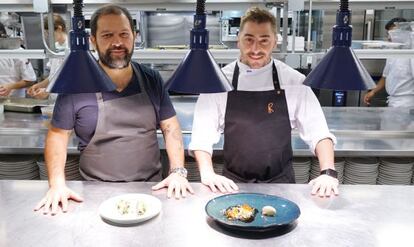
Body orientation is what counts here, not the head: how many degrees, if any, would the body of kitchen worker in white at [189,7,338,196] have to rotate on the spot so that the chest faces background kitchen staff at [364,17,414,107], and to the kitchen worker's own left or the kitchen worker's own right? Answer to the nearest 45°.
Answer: approximately 135° to the kitchen worker's own left

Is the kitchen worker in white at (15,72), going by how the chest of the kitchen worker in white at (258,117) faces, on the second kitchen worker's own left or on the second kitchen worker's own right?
on the second kitchen worker's own right

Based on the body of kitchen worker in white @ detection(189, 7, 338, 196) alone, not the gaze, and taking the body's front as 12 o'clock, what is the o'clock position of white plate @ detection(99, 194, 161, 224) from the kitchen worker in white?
The white plate is roughly at 1 o'clock from the kitchen worker in white.

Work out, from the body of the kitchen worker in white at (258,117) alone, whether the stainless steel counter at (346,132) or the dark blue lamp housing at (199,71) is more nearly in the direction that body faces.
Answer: the dark blue lamp housing

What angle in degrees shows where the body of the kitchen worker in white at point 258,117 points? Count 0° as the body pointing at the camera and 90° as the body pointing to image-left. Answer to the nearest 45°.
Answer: approximately 0°

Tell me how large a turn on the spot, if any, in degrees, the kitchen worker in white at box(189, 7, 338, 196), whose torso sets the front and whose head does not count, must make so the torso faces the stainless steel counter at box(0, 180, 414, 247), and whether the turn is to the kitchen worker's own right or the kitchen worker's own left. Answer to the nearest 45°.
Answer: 0° — they already face it

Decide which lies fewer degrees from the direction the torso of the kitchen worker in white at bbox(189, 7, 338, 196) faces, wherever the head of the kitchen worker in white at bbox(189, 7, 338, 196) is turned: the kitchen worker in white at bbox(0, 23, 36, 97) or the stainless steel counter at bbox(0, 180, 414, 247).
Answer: the stainless steel counter

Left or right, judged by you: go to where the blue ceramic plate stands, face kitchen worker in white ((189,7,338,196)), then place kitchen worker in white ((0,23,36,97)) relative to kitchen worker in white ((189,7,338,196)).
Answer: left

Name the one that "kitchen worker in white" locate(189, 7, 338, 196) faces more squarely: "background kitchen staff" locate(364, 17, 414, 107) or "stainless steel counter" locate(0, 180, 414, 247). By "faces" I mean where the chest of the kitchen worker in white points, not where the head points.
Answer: the stainless steel counter
